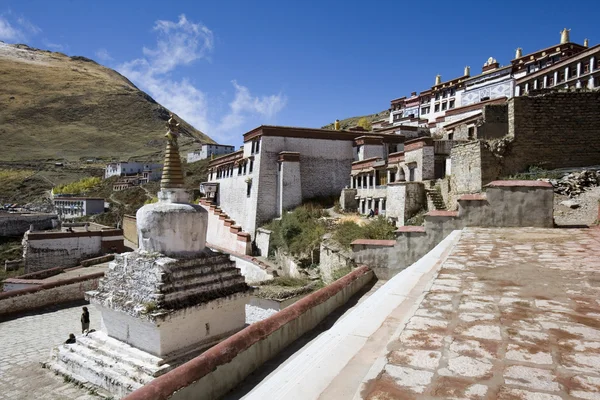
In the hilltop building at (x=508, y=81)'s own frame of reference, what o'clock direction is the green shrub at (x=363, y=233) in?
The green shrub is roughly at 11 o'clock from the hilltop building.

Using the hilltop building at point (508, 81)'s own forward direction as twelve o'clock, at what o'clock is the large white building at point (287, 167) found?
The large white building is roughly at 12 o'clock from the hilltop building.

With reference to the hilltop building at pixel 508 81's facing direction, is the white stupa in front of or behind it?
in front

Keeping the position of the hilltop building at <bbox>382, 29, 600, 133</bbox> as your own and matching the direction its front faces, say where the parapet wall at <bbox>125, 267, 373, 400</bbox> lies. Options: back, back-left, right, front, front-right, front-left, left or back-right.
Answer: front-left

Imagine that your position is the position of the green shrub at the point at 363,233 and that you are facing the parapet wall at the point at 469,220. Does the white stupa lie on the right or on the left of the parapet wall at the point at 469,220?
right

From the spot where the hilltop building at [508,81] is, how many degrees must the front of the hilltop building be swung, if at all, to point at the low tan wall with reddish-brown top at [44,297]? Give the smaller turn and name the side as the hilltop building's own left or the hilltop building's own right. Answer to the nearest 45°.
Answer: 0° — it already faces it

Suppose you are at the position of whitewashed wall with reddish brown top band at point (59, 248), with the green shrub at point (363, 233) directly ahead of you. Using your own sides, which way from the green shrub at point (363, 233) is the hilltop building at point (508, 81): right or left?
left

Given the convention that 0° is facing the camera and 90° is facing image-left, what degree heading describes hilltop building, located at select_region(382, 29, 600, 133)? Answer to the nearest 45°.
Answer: approximately 45°
